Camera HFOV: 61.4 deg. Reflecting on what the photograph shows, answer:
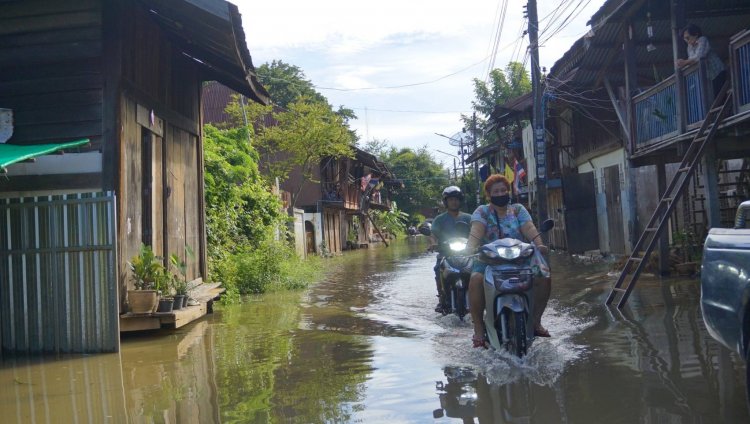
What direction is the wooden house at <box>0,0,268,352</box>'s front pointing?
to the viewer's right

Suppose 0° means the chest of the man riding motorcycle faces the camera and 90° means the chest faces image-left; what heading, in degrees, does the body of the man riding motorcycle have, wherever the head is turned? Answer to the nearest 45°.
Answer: approximately 0°

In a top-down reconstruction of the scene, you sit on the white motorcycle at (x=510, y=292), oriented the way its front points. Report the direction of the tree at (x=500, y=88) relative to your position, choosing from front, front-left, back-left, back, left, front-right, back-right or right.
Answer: back

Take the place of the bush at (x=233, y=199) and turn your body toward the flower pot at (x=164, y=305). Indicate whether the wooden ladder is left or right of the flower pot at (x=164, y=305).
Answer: left

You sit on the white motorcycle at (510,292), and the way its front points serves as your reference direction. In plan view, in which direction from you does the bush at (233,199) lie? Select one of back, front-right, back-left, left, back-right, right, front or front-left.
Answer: back-right

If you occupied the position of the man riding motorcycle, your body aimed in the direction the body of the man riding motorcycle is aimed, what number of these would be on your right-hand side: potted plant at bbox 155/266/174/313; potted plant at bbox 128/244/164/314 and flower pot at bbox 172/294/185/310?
3

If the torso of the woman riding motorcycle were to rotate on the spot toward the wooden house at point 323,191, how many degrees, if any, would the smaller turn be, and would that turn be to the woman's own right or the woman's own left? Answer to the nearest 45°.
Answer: approximately 180°

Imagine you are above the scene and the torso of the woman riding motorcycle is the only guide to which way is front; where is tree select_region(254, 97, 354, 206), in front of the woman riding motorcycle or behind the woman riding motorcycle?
behind

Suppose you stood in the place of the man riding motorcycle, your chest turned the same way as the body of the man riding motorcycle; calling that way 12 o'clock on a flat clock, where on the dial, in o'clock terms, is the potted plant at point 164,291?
The potted plant is roughly at 3 o'clock from the man riding motorcycle.
